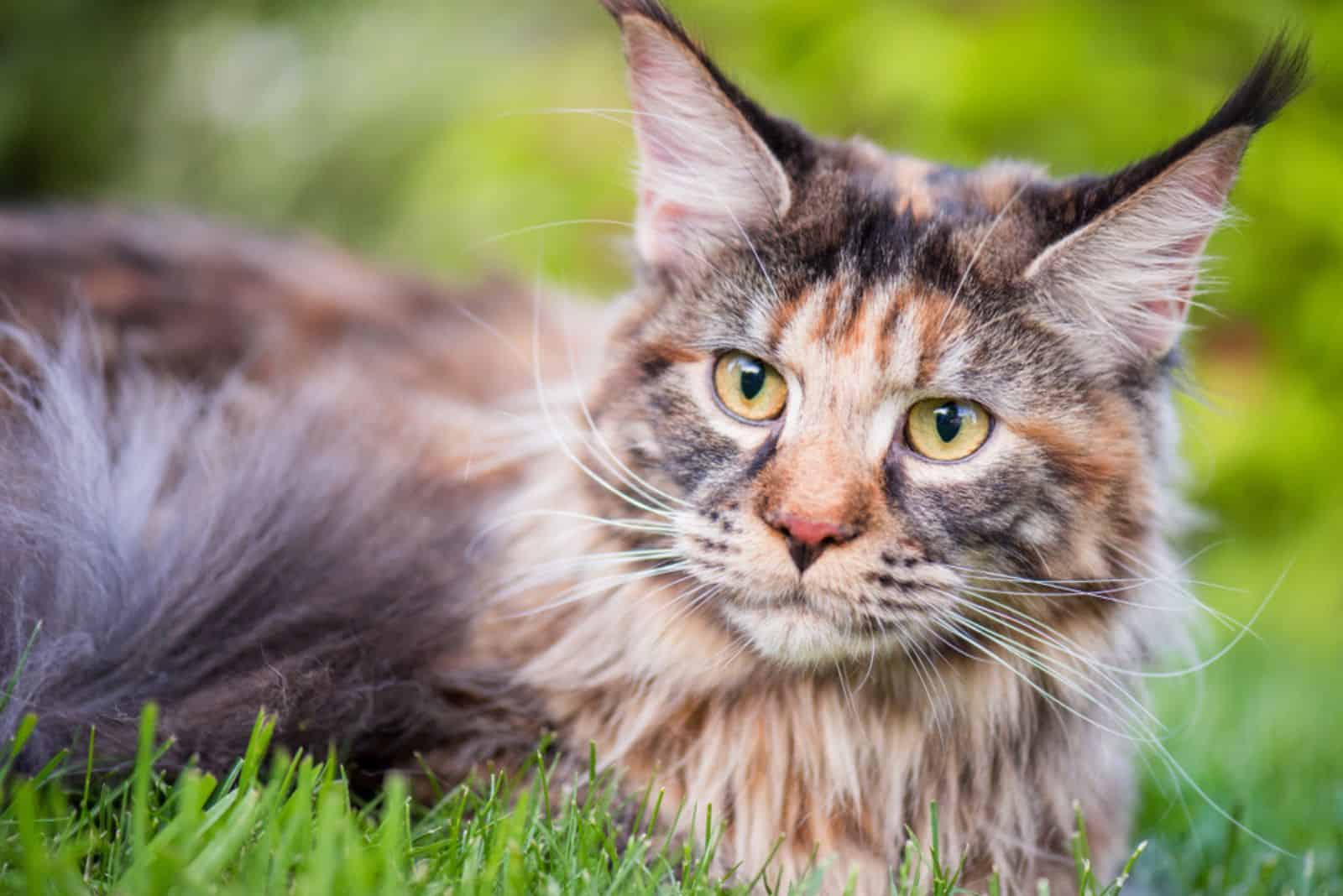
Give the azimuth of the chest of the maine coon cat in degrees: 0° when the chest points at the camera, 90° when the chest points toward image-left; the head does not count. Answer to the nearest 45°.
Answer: approximately 315°
